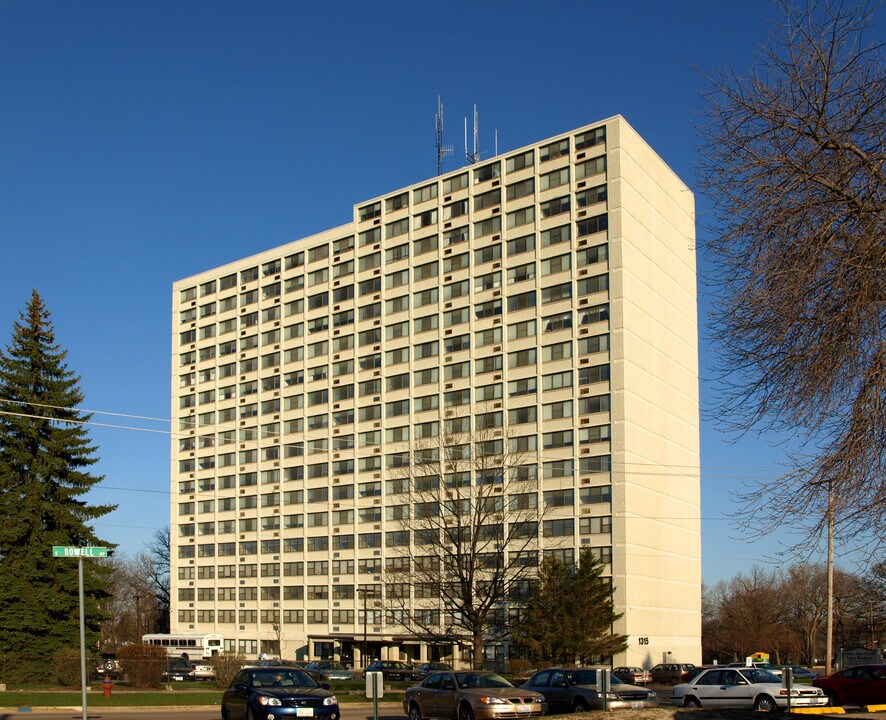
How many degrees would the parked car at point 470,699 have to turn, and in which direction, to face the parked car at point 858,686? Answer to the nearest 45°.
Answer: approximately 90° to its left

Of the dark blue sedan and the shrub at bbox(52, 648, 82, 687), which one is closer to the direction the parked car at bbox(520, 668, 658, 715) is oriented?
the dark blue sedan

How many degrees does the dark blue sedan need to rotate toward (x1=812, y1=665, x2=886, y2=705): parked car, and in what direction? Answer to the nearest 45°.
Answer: approximately 90° to its left

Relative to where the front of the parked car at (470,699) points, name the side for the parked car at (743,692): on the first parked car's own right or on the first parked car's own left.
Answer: on the first parked car's own left

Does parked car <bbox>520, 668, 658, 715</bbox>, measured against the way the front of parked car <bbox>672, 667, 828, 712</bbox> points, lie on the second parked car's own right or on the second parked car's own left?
on the second parked car's own right
